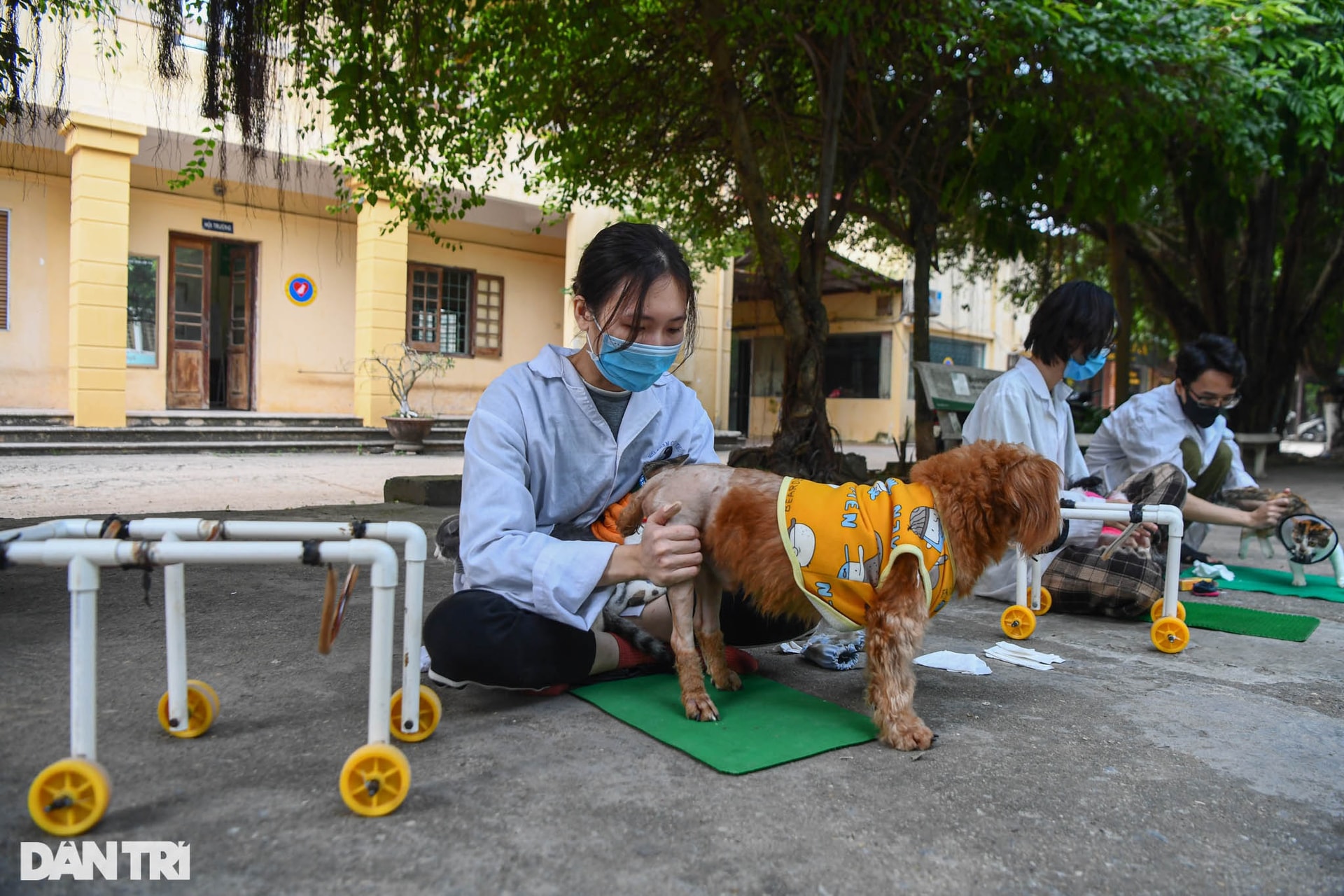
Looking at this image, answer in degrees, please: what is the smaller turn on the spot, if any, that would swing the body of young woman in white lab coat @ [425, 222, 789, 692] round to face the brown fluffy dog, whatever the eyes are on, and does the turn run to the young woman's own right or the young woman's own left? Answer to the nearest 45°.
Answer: approximately 45° to the young woman's own left

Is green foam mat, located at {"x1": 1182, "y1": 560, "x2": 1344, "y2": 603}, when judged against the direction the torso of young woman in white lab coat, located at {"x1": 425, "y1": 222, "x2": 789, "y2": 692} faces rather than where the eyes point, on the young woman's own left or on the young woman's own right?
on the young woman's own left

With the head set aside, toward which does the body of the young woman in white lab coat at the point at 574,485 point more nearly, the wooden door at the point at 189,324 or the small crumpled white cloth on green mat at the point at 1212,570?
the small crumpled white cloth on green mat

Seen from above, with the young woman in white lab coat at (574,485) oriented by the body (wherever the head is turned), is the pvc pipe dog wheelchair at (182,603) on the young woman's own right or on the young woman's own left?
on the young woman's own right

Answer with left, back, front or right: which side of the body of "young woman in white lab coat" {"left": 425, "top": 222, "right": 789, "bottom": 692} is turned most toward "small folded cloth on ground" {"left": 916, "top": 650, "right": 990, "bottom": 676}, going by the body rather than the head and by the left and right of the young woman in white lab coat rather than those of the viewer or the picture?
left

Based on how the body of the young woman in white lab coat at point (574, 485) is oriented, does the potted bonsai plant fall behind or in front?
behind

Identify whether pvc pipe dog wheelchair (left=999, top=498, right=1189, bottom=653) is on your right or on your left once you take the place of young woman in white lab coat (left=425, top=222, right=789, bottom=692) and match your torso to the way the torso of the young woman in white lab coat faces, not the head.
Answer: on your left

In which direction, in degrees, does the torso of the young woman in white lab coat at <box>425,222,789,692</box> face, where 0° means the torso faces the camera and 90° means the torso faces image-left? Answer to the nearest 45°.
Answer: approximately 315°

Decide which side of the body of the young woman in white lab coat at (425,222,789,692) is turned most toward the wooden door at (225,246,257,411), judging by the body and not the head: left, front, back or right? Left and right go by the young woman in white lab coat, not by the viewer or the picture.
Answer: back
